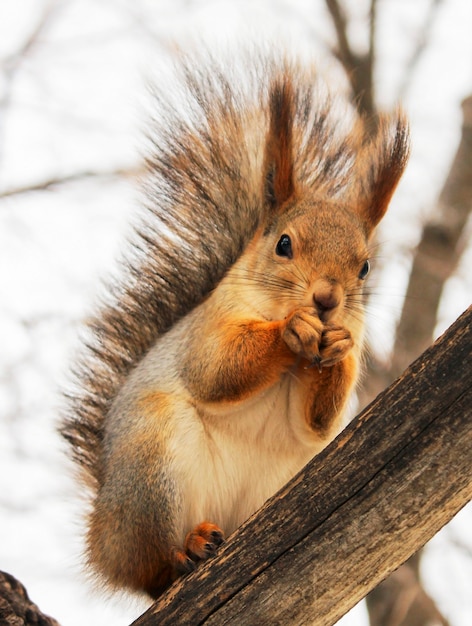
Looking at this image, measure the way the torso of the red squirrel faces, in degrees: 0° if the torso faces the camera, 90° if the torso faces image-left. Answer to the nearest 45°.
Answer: approximately 315°

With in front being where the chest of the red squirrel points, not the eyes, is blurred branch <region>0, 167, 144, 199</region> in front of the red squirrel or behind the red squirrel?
behind
